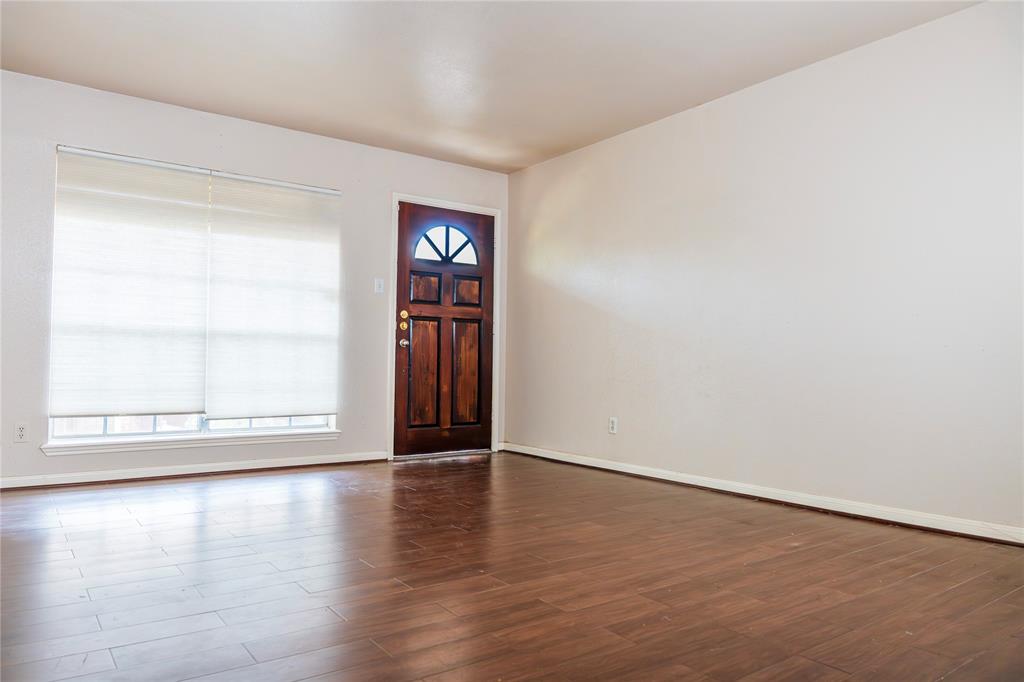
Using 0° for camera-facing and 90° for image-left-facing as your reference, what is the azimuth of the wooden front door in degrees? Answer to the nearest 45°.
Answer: approximately 315°

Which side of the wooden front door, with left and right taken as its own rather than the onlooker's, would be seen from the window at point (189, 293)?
right

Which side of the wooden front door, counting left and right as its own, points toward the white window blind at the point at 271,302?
right
